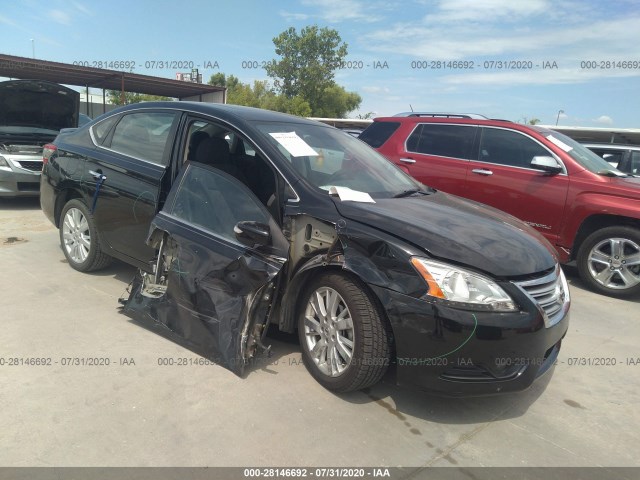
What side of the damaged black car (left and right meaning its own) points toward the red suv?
left

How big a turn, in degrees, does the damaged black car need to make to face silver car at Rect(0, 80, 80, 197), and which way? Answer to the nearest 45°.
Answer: approximately 180°

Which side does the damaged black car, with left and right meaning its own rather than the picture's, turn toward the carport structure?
back

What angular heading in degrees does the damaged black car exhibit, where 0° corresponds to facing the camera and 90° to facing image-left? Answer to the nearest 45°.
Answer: approximately 315°
